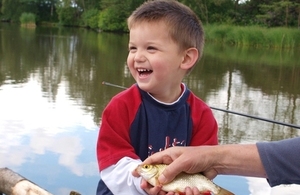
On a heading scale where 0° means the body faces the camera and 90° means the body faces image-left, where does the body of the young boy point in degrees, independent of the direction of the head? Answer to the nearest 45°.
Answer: approximately 0°

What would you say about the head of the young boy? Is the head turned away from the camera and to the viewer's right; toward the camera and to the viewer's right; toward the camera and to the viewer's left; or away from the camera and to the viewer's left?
toward the camera and to the viewer's left
